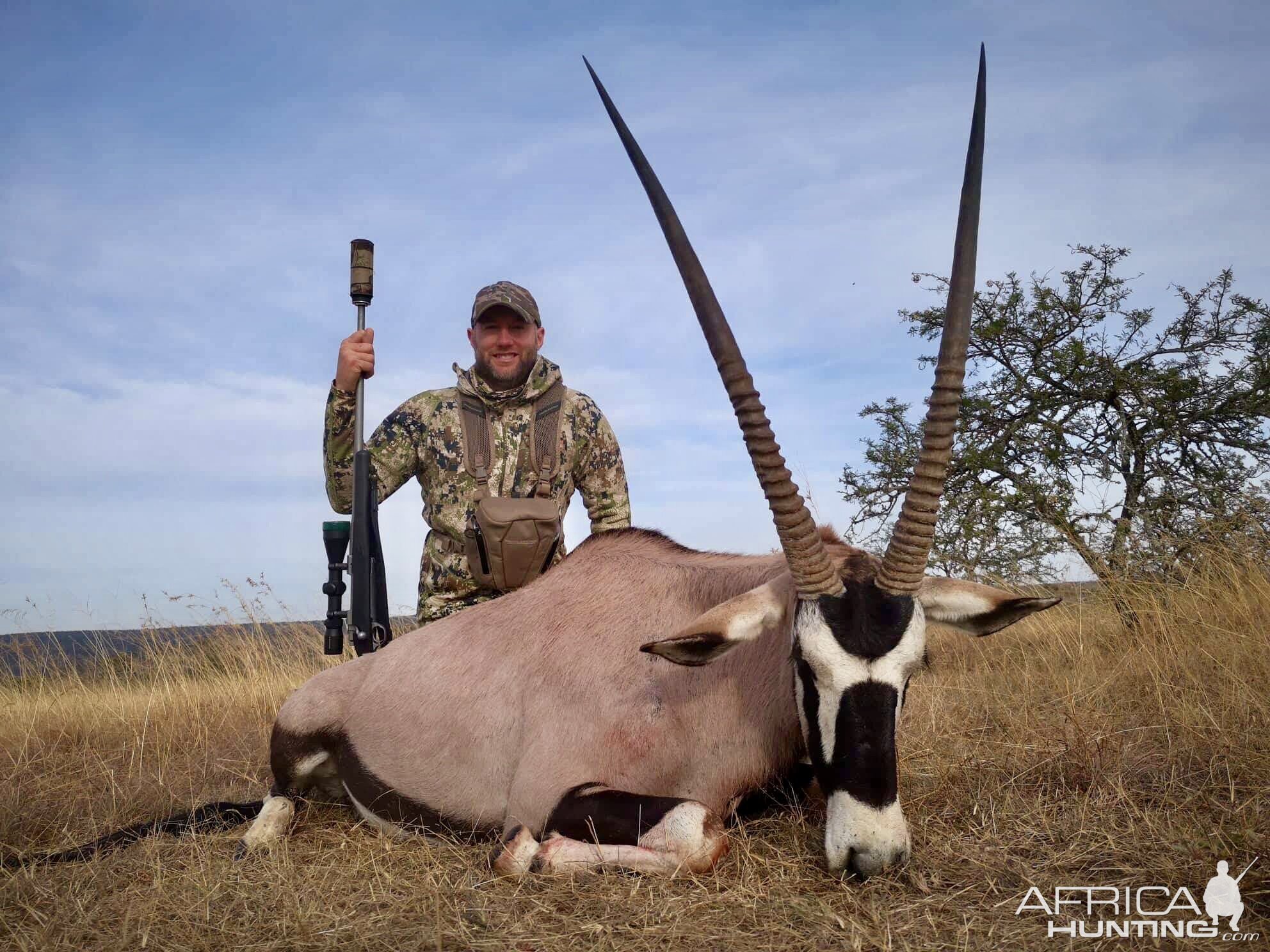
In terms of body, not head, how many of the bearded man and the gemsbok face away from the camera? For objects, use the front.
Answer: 0

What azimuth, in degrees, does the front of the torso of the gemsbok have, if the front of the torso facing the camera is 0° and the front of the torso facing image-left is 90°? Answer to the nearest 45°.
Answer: approximately 315°

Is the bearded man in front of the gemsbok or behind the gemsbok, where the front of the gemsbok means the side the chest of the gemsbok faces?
behind

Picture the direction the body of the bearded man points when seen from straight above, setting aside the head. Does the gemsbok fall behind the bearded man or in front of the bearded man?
in front

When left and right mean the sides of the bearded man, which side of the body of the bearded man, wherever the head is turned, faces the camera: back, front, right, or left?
front
